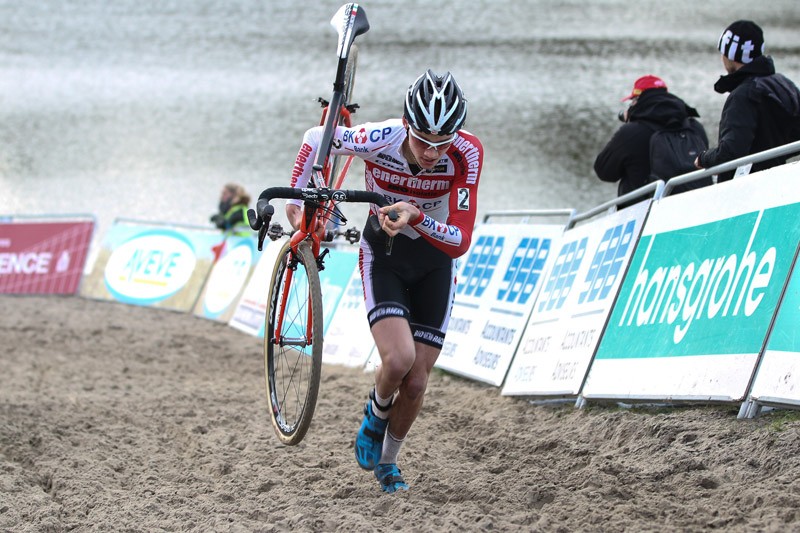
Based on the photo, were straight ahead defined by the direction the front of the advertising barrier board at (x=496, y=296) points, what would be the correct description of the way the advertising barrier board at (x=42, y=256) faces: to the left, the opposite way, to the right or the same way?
to the left

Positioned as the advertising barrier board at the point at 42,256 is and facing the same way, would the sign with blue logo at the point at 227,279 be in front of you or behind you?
in front

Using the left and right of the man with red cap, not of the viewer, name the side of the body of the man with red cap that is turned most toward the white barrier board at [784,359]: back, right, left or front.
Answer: back

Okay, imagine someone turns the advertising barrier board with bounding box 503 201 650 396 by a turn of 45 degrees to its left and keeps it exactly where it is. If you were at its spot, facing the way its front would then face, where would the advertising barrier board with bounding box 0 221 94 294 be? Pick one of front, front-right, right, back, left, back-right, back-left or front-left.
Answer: back-right

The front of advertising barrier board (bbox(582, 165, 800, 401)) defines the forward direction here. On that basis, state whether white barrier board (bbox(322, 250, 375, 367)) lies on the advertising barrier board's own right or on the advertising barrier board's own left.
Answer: on the advertising barrier board's own right

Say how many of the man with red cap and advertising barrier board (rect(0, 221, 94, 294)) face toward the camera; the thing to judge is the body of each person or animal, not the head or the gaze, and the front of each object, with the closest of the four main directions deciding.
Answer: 1

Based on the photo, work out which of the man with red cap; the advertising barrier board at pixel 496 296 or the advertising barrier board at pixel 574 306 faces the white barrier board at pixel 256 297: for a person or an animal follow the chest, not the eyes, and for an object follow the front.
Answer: the man with red cap

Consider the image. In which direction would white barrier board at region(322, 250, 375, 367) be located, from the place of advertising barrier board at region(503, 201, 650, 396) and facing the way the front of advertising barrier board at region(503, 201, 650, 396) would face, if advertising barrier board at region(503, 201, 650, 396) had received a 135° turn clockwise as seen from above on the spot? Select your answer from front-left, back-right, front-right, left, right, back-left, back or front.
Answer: front-left

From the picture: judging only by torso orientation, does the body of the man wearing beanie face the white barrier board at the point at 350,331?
yes

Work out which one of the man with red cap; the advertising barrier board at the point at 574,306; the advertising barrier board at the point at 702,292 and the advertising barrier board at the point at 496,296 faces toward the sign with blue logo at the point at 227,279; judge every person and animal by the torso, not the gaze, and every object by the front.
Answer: the man with red cap

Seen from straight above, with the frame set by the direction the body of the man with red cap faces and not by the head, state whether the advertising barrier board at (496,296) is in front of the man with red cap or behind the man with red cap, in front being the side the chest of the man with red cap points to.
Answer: in front

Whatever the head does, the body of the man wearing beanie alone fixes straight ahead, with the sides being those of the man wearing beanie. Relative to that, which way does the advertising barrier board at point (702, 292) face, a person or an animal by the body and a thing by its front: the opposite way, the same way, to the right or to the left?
to the left

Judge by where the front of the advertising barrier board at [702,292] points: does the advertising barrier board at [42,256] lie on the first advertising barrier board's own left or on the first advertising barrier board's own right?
on the first advertising barrier board's own right

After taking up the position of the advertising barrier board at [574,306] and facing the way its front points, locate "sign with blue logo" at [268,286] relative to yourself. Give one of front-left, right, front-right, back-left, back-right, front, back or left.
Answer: right

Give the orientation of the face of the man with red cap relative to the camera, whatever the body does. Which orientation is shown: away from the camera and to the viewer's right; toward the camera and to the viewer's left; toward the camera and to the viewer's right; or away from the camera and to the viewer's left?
away from the camera and to the viewer's left
